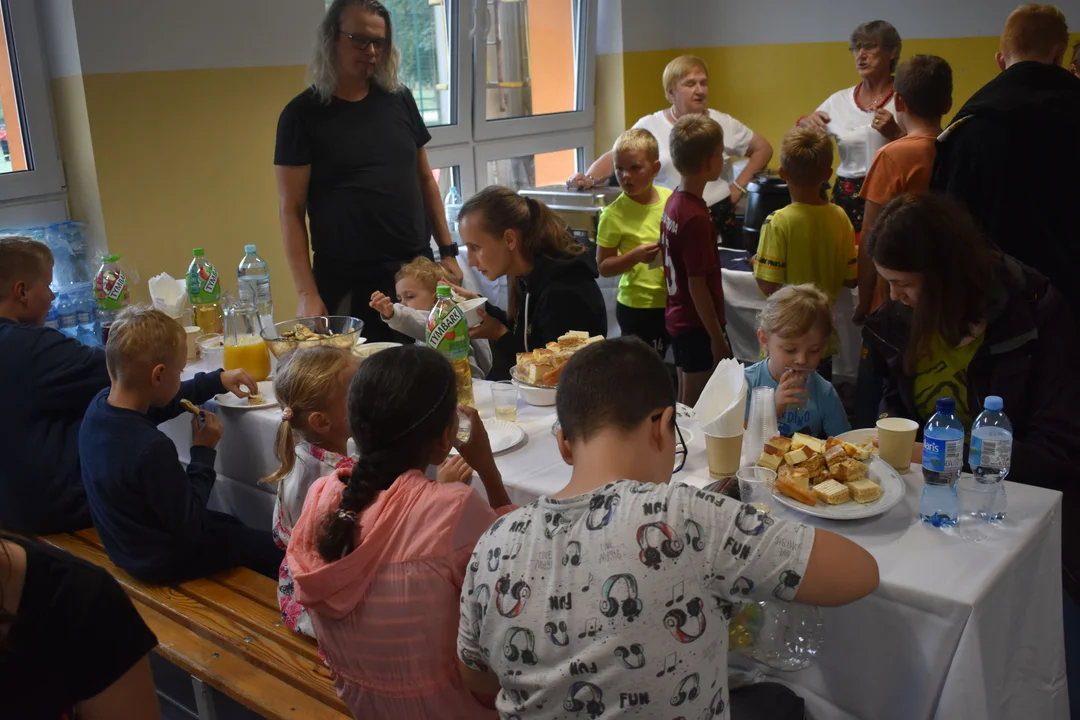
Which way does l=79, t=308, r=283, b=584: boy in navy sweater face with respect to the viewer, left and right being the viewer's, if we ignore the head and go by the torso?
facing away from the viewer and to the right of the viewer

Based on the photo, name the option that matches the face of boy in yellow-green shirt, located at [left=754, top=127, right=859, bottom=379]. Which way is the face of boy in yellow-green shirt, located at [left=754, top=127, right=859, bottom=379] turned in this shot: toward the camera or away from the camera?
away from the camera

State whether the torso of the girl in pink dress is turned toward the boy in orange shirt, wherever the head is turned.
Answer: yes

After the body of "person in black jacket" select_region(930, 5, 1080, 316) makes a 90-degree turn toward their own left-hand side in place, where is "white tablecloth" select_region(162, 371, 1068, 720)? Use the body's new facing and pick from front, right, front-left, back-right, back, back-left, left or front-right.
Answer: left

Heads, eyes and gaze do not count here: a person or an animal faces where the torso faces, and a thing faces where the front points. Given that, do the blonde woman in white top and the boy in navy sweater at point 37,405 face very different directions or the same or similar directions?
very different directions

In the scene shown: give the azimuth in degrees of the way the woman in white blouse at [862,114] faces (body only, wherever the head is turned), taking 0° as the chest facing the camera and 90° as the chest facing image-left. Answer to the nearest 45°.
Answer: approximately 45°

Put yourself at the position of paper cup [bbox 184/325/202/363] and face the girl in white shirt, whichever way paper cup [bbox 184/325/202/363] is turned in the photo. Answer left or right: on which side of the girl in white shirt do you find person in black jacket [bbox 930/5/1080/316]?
left

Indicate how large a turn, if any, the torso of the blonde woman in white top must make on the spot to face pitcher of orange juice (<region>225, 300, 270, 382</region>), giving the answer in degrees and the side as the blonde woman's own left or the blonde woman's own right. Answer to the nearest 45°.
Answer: approximately 45° to the blonde woman's own right

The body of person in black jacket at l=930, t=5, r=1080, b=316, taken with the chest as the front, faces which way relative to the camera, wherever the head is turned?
away from the camera

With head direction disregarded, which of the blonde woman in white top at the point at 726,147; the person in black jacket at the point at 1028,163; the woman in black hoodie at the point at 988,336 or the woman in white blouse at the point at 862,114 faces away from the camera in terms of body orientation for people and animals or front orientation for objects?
the person in black jacket

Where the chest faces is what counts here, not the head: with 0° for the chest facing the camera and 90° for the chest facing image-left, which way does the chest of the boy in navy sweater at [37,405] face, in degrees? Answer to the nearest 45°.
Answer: approximately 225°

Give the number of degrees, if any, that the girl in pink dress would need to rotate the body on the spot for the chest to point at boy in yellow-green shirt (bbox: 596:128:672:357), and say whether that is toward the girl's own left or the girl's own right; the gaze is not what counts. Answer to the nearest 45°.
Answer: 0° — they already face them

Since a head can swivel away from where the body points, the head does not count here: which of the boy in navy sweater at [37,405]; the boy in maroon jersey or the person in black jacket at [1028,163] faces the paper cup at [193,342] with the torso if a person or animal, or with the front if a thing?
the boy in navy sweater
